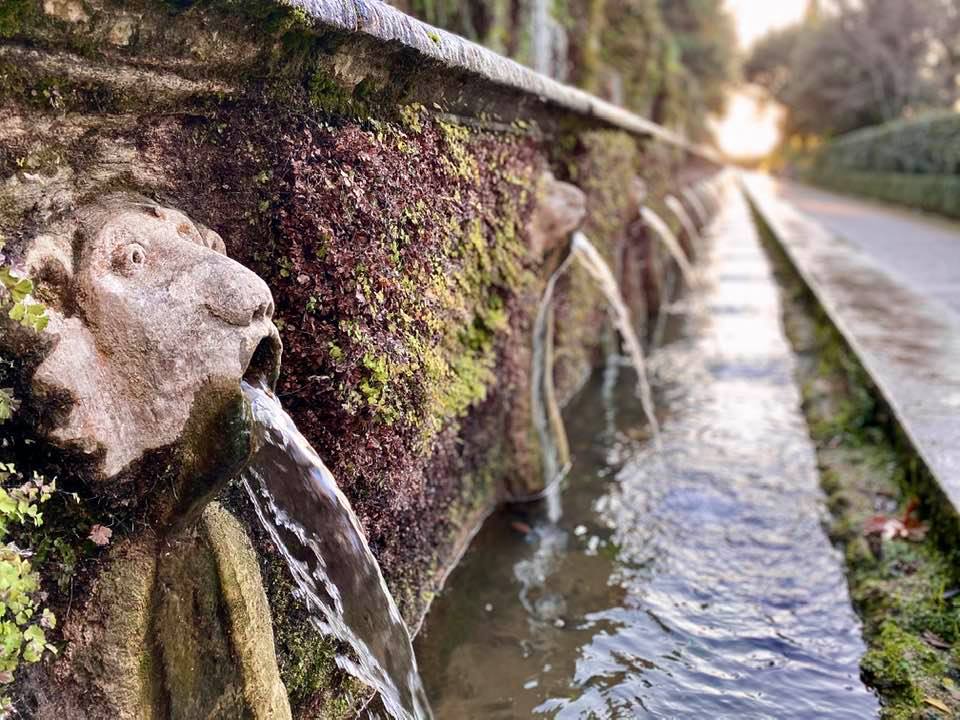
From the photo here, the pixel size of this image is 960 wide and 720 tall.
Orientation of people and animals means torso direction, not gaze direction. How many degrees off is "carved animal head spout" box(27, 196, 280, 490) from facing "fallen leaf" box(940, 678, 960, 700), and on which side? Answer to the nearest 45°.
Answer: approximately 45° to its left

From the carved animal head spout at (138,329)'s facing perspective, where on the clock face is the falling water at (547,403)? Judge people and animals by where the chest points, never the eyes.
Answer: The falling water is roughly at 9 o'clock from the carved animal head spout.

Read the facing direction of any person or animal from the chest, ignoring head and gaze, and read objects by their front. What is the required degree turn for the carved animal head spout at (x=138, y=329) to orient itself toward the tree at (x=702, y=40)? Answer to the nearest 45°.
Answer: approximately 90° to its left

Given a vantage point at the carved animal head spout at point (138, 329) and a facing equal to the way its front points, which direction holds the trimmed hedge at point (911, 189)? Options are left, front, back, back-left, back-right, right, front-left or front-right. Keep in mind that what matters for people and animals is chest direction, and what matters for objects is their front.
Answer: left

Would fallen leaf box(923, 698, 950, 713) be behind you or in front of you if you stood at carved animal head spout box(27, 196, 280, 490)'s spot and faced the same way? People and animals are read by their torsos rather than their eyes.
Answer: in front

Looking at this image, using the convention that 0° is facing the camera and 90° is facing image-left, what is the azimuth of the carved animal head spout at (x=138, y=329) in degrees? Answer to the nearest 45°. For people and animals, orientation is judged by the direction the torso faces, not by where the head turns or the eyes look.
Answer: approximately 315°

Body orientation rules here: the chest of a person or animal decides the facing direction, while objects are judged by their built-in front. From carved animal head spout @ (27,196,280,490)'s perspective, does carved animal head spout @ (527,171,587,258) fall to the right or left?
on its left

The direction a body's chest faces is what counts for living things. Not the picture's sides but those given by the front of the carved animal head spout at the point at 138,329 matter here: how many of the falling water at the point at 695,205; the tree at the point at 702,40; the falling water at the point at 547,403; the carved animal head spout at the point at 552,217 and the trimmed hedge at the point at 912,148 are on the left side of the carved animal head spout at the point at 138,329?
5

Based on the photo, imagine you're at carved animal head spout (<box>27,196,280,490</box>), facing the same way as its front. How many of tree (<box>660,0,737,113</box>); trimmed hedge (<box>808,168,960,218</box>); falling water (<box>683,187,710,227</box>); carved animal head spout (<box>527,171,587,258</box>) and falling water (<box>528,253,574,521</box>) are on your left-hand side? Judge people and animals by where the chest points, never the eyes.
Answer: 5

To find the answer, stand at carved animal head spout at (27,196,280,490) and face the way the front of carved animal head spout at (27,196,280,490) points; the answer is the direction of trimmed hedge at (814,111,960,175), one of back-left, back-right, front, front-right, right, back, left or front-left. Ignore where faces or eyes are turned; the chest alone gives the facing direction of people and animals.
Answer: left

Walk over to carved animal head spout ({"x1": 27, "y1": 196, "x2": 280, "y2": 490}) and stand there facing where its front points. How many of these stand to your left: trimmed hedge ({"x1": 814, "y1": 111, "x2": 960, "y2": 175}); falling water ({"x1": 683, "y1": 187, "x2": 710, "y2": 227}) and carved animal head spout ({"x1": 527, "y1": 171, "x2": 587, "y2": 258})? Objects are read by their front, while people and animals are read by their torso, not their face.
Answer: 3

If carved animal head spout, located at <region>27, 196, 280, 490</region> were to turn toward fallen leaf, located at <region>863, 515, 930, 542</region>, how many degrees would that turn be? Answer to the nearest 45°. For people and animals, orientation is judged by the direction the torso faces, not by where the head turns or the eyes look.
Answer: approximately 45° to its left

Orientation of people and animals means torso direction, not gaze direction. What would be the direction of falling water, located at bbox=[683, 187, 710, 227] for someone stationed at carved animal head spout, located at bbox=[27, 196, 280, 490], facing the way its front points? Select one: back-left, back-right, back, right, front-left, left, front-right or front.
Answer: left
